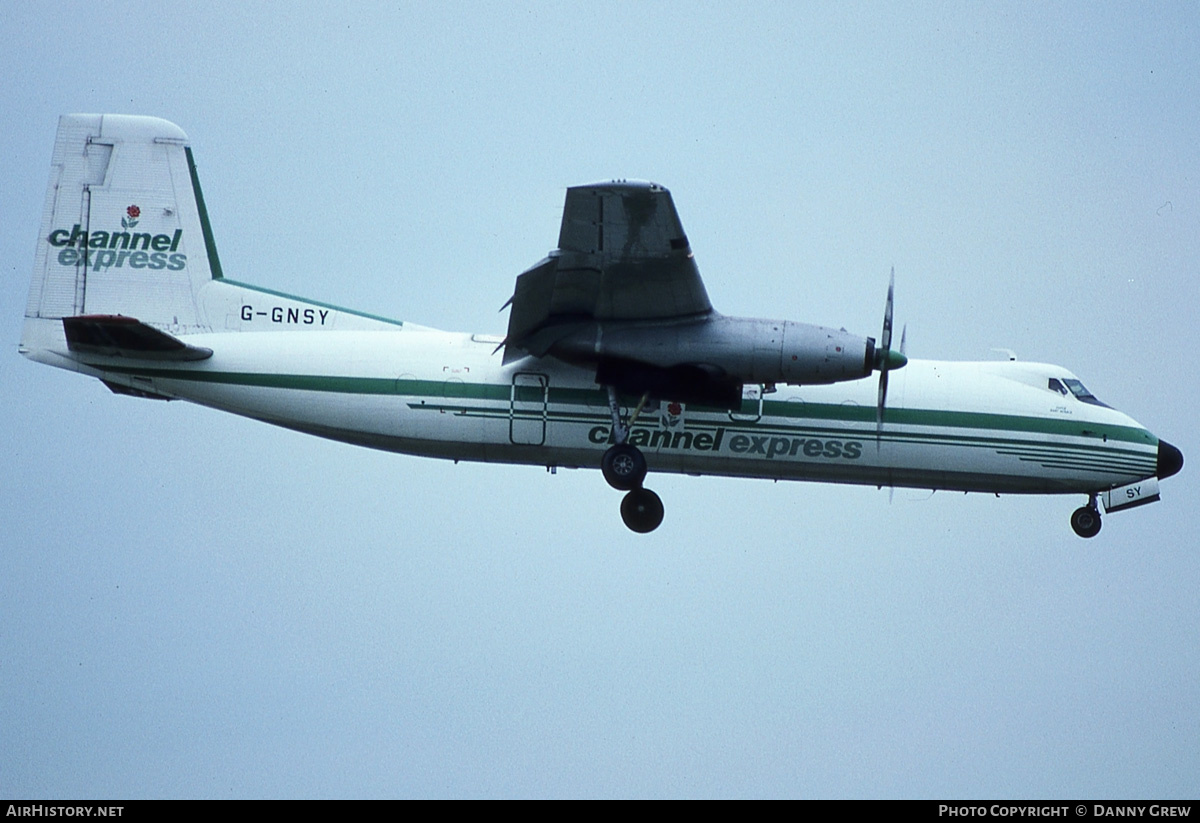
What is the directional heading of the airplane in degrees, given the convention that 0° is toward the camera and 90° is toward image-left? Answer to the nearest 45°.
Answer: approximately 270°
